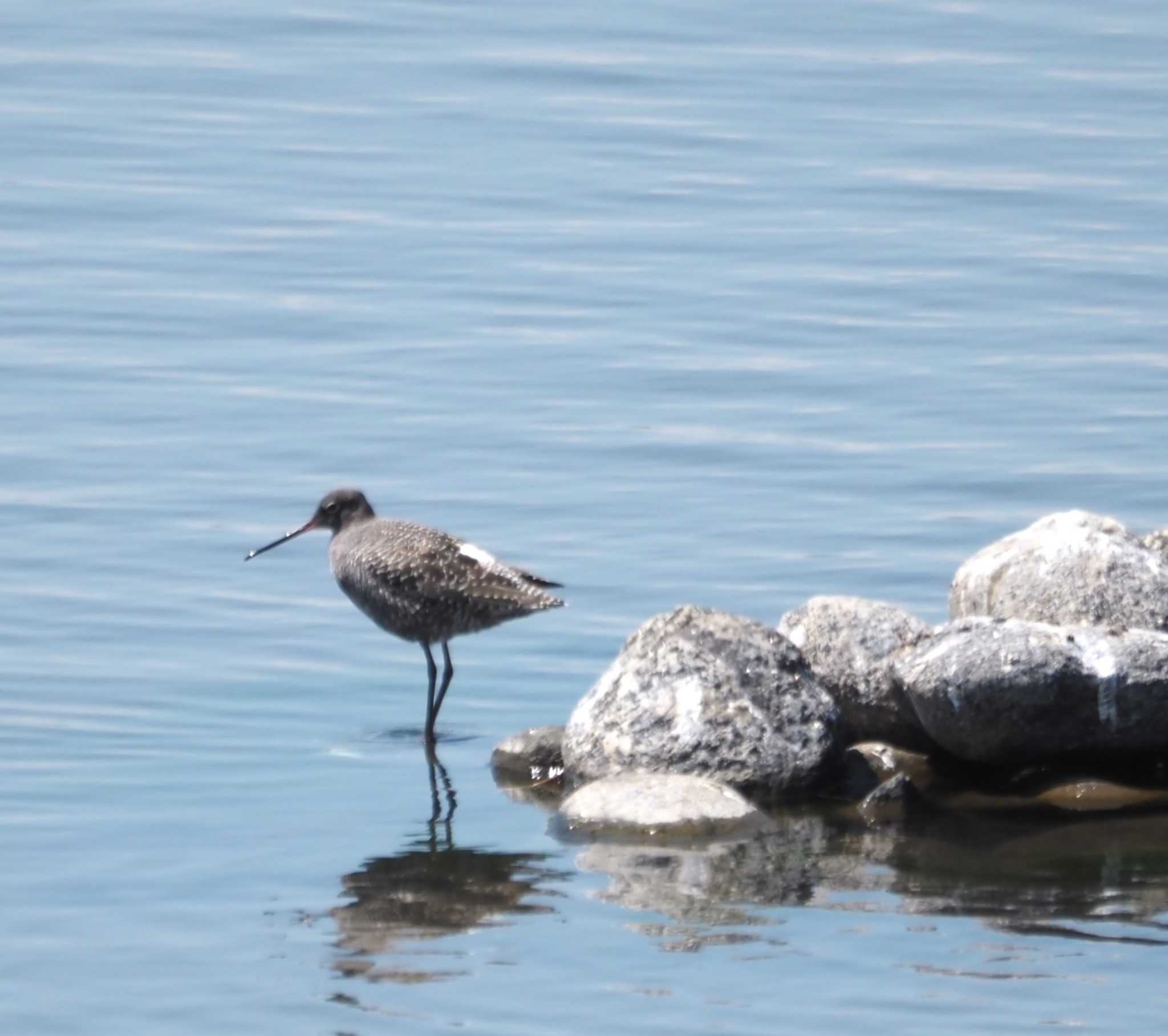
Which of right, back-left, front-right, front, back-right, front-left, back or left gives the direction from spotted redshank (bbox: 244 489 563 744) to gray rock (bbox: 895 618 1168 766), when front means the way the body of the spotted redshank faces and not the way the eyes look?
back-left

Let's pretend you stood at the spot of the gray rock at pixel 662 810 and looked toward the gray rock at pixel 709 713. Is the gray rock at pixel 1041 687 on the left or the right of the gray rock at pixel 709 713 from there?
right

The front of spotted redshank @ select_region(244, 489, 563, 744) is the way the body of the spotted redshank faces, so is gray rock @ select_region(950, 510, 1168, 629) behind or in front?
behind

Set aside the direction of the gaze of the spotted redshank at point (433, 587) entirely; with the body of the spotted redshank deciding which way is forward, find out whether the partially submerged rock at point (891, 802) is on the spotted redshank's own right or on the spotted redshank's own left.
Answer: on the spotted redshank's own left

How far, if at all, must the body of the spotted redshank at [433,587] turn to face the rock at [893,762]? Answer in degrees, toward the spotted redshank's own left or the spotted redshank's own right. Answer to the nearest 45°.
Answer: approximately 135° to the spotted redshank's own left

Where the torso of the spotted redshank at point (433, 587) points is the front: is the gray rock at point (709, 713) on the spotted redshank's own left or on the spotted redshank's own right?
on the spotted redshank's own left

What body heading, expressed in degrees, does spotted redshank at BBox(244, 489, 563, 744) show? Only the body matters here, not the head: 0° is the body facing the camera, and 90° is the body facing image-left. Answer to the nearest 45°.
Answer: approximately 90°

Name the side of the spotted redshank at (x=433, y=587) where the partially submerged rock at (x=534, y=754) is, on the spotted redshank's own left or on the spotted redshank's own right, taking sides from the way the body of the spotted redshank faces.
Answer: on the spotted redshank's own left

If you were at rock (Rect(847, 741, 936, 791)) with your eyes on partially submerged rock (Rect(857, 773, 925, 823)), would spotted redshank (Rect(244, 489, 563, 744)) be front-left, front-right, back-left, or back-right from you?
back-right

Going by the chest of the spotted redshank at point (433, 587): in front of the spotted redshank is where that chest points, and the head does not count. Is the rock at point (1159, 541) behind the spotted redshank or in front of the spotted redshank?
behind
